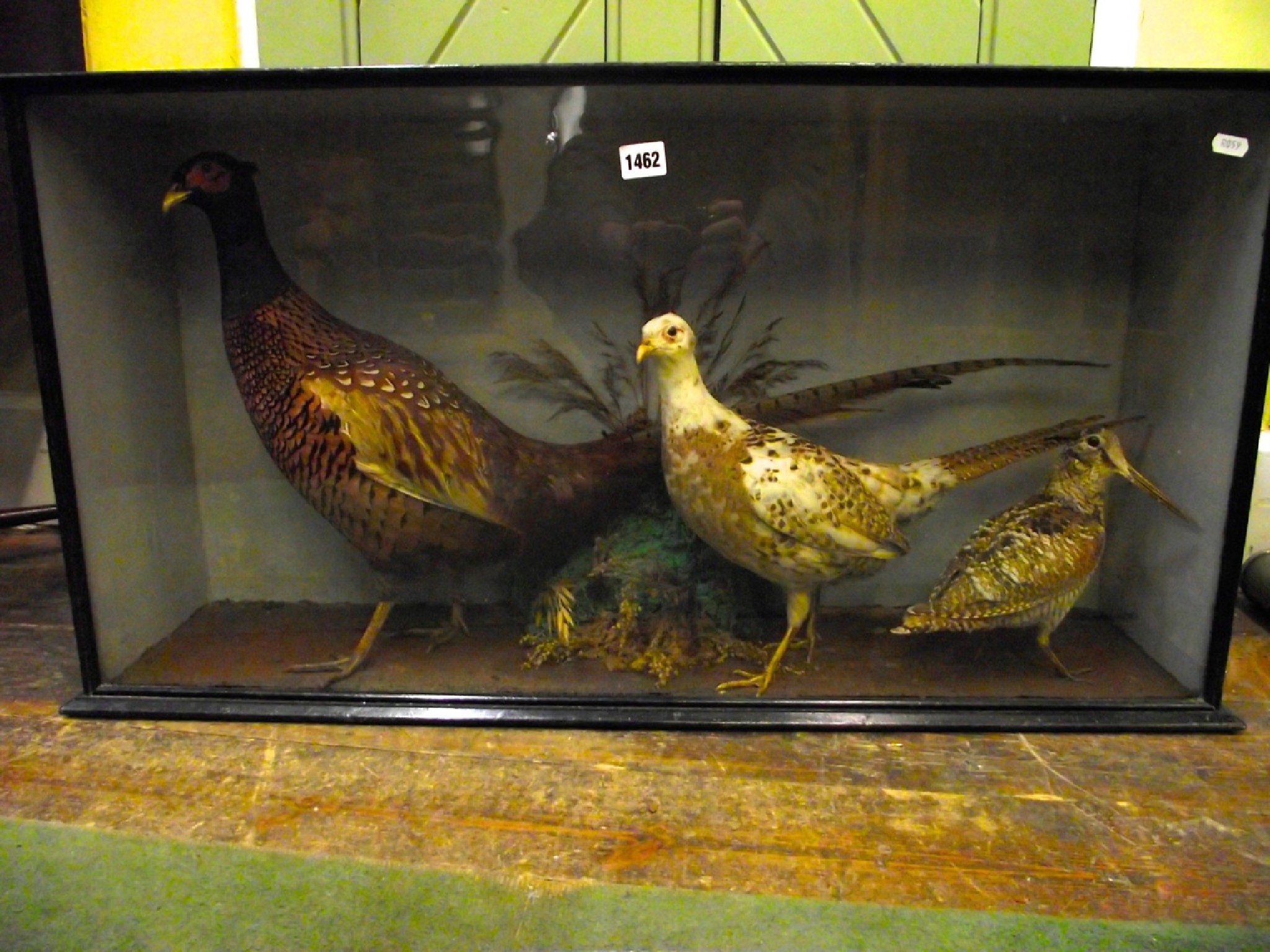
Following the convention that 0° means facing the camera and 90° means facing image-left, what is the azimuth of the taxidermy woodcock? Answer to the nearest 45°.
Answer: approximately 270°

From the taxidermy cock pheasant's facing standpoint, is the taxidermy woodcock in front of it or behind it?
behind

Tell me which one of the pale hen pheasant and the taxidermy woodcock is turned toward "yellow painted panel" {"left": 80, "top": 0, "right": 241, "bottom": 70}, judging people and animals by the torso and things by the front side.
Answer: the pale hen pheasant

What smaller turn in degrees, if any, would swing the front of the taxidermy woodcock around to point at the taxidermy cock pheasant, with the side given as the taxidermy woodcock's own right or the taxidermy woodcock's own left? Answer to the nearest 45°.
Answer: approximately 180°

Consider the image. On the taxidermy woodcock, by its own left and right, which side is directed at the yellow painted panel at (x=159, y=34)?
back

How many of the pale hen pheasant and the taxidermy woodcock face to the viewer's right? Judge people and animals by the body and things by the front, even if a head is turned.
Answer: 1

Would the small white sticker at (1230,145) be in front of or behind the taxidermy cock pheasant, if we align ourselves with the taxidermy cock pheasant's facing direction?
behind

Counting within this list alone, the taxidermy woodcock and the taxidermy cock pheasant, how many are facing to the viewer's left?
1

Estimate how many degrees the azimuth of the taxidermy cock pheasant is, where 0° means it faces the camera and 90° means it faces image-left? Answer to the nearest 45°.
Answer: approximately 90°

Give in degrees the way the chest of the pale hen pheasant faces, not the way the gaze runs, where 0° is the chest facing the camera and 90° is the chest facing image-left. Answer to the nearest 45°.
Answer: approximately 90°

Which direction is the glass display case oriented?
toward the camera
